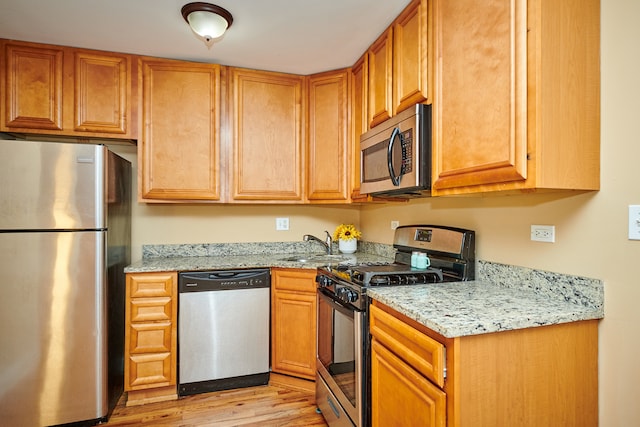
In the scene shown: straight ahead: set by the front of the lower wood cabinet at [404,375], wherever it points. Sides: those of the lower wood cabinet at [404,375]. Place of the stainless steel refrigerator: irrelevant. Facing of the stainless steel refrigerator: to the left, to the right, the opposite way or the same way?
to the left

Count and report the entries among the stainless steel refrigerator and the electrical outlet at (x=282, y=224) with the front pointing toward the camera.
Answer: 2

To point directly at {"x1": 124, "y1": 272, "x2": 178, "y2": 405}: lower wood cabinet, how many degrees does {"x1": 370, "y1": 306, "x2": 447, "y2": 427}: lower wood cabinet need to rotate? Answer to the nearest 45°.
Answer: approximately 45° to its right

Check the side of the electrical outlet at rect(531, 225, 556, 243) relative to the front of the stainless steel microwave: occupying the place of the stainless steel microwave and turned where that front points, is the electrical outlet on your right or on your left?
on your left

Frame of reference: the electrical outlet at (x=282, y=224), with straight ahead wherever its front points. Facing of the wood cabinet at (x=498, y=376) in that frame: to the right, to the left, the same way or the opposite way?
to the right

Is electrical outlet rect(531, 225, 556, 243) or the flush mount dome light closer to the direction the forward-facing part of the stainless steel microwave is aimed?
the flush mount dome light

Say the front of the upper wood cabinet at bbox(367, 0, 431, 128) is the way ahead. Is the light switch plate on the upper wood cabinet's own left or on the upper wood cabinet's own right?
on the upper wood cabinet's own left

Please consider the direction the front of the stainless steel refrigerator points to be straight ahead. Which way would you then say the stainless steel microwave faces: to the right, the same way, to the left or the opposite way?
to the right
